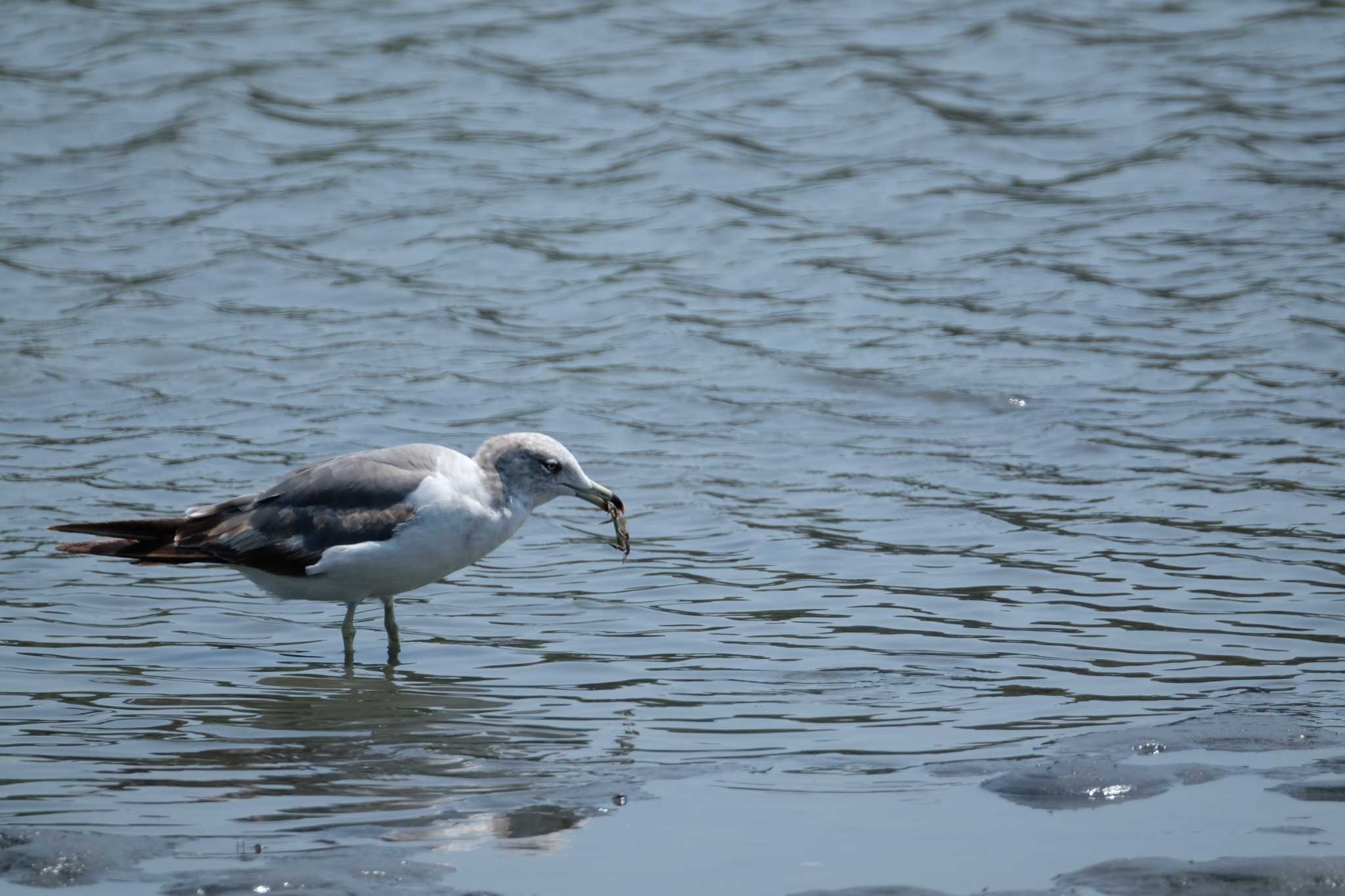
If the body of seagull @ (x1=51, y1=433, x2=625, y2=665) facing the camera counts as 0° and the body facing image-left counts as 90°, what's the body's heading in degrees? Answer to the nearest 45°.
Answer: approximately 270°
